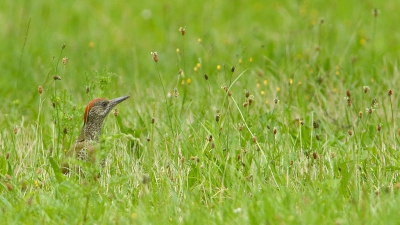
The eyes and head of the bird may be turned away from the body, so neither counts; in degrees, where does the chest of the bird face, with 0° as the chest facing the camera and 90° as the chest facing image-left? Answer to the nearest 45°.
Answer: approximately 270°

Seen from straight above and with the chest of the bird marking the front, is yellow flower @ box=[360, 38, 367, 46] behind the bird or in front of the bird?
in front
